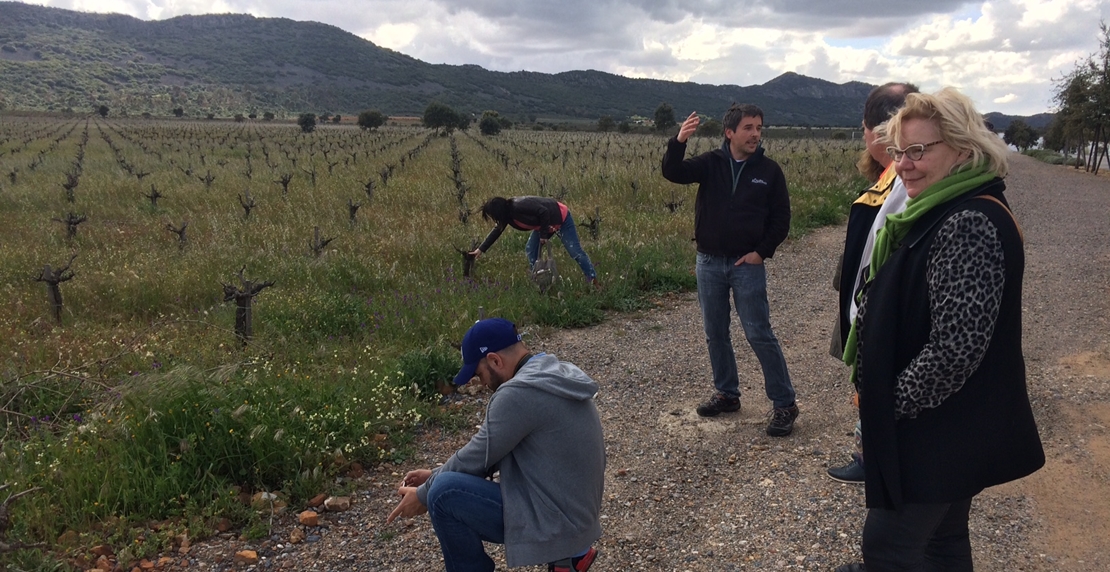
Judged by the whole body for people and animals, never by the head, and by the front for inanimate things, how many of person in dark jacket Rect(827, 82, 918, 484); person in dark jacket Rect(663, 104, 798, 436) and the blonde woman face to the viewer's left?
2

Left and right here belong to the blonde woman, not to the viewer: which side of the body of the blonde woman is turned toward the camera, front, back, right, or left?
left

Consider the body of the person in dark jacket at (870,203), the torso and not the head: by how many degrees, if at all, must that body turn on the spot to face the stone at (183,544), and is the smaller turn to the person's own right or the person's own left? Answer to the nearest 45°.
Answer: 0° — they already face it

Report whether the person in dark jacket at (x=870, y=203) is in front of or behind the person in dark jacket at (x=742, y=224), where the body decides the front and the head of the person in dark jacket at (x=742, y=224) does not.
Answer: in front

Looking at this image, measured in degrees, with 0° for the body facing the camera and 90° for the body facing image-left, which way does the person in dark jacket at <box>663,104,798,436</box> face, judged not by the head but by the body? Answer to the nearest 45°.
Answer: approximately 0°

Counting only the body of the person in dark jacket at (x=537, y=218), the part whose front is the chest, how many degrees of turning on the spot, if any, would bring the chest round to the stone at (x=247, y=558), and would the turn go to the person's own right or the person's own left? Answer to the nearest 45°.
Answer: approximately 90° to the person's own left

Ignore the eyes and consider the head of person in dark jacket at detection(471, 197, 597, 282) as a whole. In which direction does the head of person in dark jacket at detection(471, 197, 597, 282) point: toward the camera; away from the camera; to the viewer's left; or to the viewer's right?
to the viewer's left

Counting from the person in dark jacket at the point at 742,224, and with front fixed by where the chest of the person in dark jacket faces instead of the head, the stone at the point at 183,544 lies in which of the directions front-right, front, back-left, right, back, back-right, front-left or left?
front-right

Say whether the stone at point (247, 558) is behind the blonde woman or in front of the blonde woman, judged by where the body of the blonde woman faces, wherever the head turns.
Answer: in front

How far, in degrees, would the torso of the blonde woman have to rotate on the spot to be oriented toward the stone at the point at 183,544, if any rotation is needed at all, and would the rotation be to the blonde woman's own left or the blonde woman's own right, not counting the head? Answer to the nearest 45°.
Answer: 0° — they already face it

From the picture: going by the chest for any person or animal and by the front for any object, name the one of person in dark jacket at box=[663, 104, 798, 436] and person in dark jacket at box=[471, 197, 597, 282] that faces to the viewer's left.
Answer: person in dark jacket at box=[471, 197, 597, 282]

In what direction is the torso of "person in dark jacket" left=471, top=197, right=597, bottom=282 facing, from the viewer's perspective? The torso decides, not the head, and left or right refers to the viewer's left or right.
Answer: facing to the left of the viewer

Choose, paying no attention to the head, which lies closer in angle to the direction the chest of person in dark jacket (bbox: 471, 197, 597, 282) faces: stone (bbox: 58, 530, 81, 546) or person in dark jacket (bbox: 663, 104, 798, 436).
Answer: the stone

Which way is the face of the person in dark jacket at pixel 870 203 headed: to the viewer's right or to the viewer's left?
to the viewer's left
